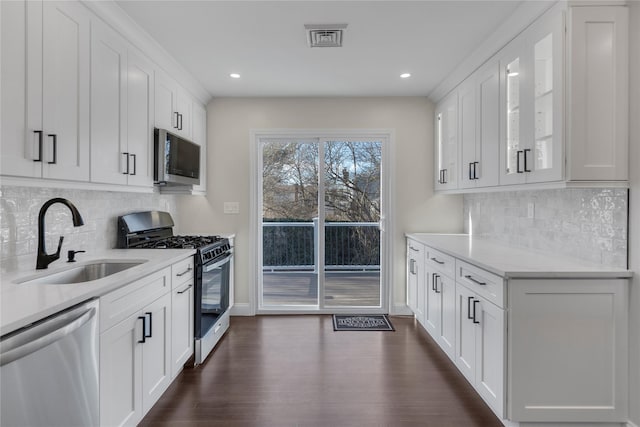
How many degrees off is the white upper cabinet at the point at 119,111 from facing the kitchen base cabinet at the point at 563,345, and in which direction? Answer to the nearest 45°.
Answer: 0° — it already faces it

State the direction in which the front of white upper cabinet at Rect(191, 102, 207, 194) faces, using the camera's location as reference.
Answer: facing to the right of the viewer

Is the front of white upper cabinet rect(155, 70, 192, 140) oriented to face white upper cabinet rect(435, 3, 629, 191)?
yes

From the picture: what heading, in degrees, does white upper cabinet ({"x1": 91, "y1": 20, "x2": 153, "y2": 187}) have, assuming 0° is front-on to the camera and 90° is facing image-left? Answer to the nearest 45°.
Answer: approximately 315°

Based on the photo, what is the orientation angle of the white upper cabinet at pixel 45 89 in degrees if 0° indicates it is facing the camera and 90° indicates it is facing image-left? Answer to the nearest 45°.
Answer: approximately 315°

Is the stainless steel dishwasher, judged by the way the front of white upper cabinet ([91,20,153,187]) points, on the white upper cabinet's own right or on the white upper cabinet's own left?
on the white upper cabinet's own right

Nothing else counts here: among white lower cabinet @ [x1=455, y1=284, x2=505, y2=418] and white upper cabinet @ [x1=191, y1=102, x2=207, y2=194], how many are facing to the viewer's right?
1
